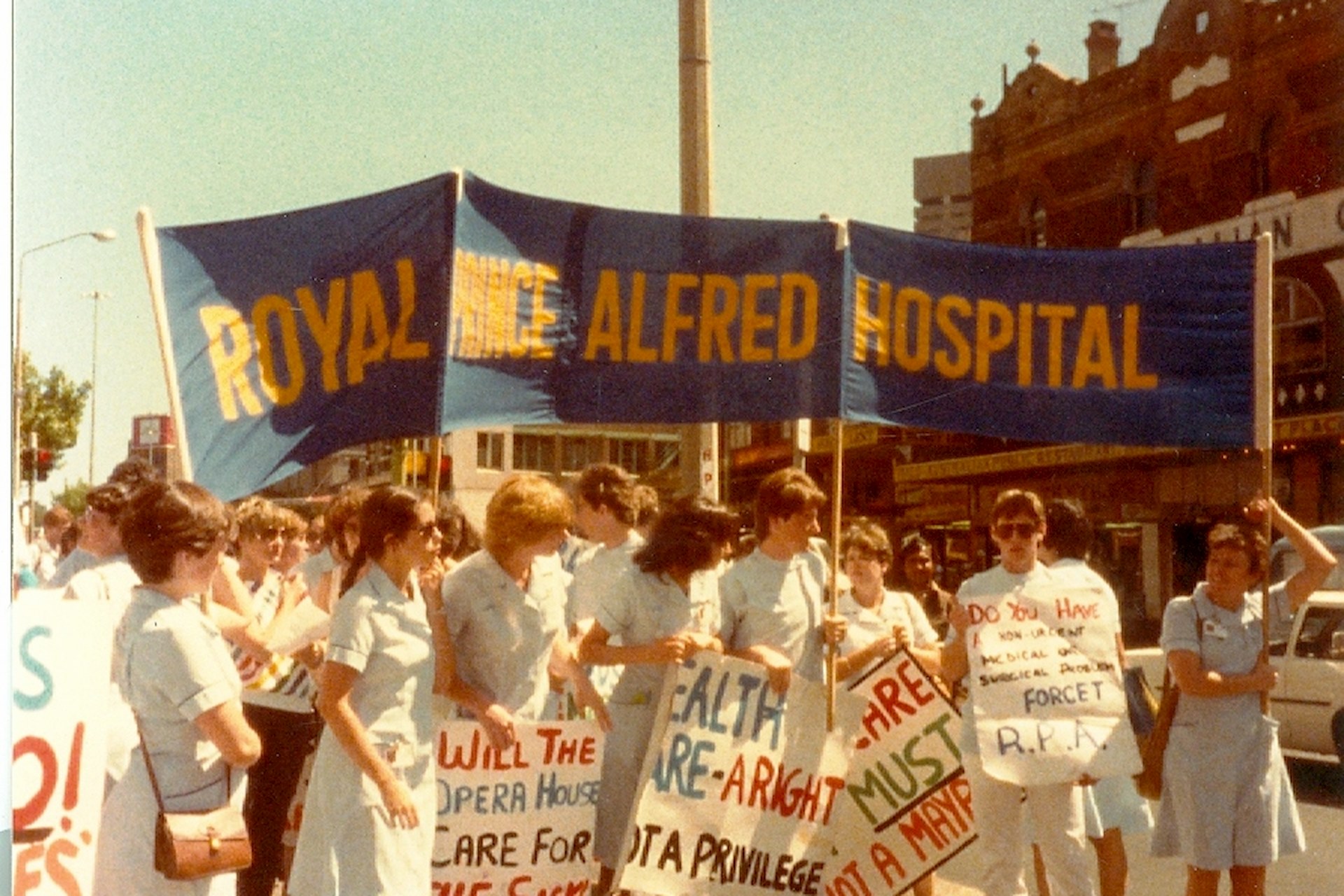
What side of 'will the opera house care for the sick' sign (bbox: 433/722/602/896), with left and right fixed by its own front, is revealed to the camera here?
front

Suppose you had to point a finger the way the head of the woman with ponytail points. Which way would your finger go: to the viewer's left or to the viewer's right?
to the viewer's right

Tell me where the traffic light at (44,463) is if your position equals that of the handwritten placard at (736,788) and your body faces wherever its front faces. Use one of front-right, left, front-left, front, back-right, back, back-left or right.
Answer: back-right

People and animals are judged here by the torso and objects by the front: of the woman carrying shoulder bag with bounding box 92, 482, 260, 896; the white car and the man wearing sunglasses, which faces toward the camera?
the man wearing sunglasses

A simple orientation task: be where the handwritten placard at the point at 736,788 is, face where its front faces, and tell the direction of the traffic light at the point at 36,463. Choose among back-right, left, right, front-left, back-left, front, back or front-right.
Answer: back-right

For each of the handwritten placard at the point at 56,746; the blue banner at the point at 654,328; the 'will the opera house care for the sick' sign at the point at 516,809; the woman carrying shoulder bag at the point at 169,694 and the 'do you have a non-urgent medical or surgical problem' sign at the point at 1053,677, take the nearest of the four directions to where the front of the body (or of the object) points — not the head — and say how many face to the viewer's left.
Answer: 0

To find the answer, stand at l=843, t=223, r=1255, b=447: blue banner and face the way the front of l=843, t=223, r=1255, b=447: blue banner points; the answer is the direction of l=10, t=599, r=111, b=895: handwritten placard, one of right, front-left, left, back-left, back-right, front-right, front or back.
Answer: front-right

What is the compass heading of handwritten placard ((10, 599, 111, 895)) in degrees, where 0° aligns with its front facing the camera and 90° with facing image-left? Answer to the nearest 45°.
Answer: approximately 0°

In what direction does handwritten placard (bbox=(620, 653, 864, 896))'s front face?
toward the camera

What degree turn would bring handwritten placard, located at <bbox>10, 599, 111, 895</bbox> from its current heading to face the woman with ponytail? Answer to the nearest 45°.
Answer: approximately 90° to its left

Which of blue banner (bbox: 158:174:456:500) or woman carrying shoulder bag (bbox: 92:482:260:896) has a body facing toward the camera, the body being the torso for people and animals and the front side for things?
the blue banner

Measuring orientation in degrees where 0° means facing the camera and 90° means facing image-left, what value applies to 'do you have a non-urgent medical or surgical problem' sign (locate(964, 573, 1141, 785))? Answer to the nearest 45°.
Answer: approximately 0°

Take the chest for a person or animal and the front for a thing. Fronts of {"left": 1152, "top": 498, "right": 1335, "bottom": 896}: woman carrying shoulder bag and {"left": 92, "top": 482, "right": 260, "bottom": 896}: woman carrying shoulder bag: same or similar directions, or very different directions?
very different directions

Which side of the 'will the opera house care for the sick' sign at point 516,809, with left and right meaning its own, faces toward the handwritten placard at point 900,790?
left

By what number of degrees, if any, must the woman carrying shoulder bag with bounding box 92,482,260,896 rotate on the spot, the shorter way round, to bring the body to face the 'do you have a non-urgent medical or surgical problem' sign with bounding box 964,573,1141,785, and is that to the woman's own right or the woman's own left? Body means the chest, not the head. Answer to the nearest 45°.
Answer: approximately 45° to the woman's own right
